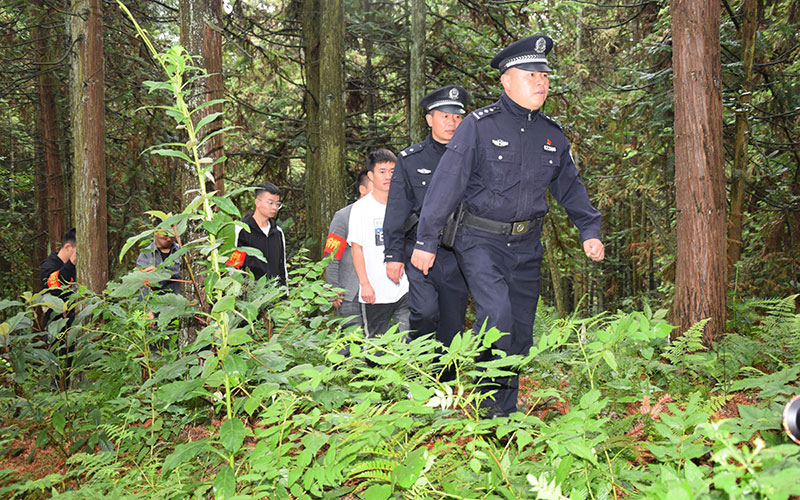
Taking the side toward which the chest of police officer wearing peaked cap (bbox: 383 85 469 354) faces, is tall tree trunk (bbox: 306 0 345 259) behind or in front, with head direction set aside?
behind

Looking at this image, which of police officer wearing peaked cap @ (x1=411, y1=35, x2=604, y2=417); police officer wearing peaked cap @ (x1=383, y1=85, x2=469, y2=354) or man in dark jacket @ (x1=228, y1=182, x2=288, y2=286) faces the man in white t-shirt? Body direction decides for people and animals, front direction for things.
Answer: the man in dark jacket

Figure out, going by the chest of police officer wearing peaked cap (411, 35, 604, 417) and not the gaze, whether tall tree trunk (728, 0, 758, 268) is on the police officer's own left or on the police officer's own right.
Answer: on the police officer's own left

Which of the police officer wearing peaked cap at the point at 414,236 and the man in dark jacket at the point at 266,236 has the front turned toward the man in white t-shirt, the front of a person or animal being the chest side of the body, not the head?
the man in dark jacket

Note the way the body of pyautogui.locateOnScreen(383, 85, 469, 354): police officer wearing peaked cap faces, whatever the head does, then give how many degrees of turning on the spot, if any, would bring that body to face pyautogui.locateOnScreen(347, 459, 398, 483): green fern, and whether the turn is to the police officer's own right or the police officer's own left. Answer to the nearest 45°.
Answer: approximately 45° to the police officer's own right

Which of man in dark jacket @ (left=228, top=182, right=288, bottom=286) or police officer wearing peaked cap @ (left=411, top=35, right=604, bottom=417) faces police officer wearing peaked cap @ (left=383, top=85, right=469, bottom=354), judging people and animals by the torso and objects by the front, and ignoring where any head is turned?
the man in dark jacket

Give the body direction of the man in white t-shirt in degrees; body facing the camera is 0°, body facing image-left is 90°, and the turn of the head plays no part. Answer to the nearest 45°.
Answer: approximately 315°

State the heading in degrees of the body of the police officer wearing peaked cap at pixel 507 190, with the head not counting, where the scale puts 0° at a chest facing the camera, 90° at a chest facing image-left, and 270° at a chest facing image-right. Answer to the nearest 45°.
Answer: approximately 315°

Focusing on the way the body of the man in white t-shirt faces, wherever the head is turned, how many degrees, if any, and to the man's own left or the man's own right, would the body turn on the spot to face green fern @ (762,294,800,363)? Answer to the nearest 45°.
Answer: approximately 45° to the man's own left
